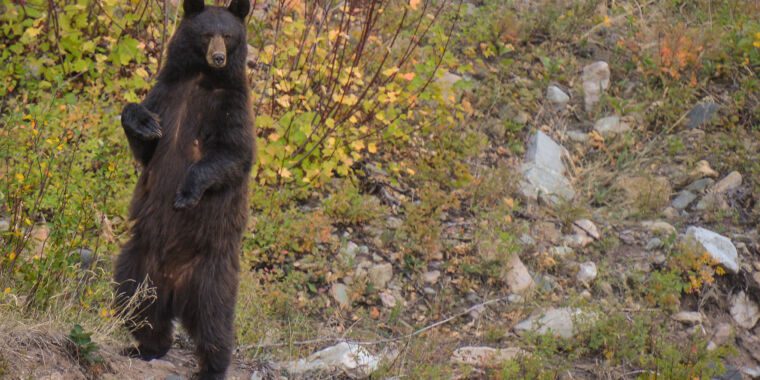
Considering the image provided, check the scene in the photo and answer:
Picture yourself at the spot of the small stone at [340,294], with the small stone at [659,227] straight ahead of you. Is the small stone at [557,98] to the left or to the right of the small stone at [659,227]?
left

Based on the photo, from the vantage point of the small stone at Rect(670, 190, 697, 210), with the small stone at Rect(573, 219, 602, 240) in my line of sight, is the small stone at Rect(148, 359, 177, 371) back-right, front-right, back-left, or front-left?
front-left

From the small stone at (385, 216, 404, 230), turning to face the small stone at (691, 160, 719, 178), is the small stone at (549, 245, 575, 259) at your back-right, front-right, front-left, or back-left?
front-right

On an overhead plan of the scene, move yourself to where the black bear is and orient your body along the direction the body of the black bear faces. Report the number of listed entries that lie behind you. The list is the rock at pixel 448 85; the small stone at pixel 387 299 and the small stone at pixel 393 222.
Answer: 3

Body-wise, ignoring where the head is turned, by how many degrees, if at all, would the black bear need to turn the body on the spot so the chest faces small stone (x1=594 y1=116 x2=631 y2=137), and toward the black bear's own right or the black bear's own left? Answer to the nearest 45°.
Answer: approximately 180°

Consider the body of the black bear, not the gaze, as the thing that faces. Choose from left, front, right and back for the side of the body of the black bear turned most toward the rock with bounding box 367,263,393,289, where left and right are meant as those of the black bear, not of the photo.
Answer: back

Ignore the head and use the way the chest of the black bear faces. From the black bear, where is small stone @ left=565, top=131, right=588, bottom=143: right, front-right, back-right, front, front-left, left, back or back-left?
back

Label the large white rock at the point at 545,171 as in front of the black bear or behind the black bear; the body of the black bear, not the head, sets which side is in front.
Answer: behind

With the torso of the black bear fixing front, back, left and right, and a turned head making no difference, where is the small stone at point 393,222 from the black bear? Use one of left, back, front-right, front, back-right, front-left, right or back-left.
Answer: back

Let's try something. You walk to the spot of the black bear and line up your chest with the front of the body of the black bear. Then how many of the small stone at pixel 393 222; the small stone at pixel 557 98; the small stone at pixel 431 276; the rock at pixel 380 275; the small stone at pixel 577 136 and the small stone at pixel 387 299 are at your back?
6

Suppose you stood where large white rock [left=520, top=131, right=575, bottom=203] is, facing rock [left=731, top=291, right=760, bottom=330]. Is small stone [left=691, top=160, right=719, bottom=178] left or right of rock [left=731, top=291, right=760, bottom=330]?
left

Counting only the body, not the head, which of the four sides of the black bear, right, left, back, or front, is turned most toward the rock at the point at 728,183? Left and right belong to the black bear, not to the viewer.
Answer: back

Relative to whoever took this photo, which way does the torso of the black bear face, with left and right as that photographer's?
facing the viewer and to the left of the viewer

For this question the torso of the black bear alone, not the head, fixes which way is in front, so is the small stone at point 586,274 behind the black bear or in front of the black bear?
behind

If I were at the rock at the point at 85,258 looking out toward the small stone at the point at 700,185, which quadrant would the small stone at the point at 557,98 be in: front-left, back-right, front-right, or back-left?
front-left
